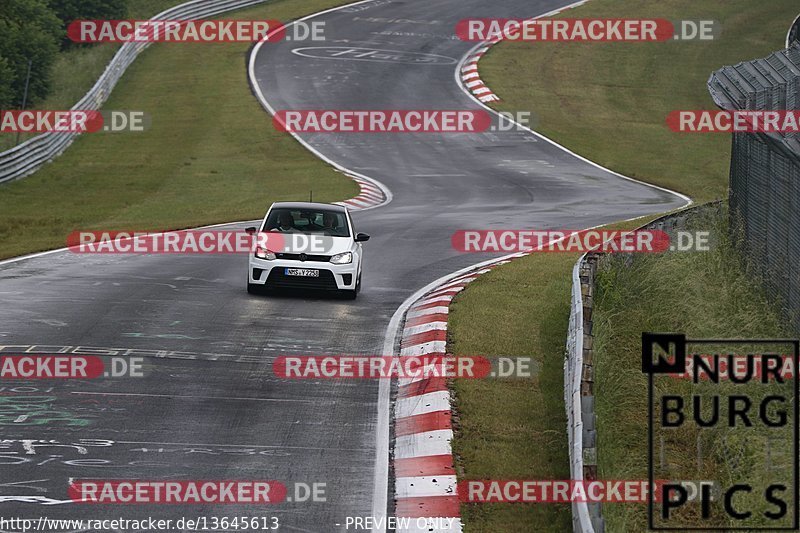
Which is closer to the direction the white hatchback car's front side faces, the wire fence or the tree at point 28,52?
the wire fence

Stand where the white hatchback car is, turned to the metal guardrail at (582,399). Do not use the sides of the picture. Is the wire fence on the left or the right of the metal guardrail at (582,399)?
left

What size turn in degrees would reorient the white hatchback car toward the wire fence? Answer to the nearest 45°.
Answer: approximately 45° to its left

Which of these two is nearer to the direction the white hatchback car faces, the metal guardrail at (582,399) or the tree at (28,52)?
the metal guardrail

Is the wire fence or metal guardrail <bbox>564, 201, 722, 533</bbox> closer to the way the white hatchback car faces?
the metal guardrail

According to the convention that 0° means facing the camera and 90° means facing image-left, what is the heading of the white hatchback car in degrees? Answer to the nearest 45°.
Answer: approximately 0°

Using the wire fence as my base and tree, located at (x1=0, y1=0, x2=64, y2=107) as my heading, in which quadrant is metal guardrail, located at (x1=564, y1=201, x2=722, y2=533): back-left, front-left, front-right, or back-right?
back-left

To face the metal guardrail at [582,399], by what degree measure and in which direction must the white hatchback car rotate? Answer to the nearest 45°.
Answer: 0° — it already faces it

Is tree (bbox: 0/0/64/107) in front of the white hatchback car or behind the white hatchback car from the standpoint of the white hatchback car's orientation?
behind
